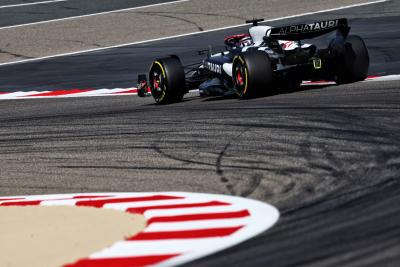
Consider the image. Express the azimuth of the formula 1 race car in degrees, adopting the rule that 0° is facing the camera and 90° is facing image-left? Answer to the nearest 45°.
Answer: approximately 135°
